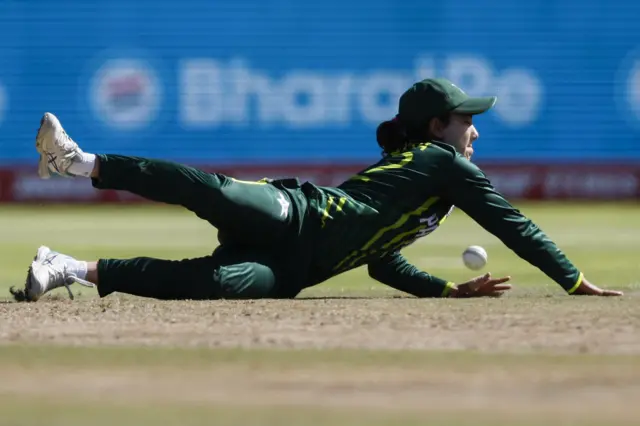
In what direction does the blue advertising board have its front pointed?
toward the camera

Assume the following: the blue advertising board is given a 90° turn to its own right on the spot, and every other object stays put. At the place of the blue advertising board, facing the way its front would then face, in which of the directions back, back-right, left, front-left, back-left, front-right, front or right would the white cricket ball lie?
left

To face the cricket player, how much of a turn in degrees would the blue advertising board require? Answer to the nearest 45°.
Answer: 0° — it already faces them
